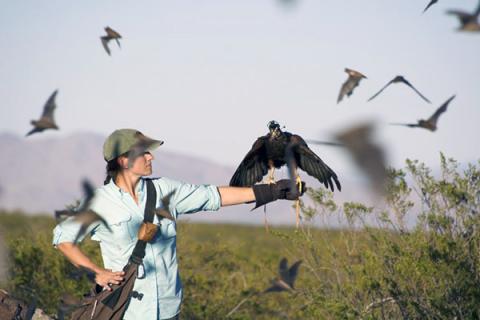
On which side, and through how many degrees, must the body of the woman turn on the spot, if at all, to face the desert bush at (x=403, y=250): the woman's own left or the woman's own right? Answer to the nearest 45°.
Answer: approximately 90° to the woman's own left

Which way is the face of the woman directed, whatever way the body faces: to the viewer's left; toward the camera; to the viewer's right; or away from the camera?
to the viewer's right

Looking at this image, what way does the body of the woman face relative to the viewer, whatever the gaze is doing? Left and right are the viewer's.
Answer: facing the viewer and to the right of the viewer
